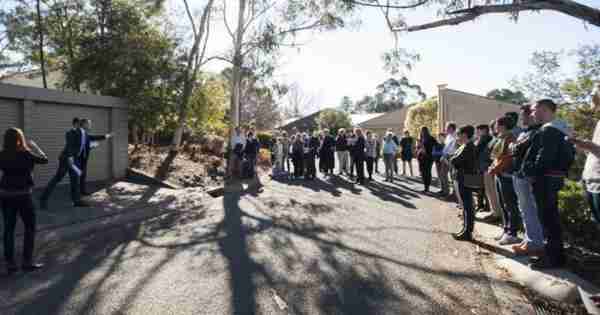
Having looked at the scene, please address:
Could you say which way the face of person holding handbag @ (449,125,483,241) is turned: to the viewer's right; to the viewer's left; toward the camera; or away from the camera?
to the viewer's left

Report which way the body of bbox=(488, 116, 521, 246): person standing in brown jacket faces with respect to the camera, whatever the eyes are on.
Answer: to the viewer's left

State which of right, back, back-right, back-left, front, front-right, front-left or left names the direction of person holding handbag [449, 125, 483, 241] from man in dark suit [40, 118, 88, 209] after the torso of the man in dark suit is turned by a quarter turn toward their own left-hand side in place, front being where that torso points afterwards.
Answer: back-right

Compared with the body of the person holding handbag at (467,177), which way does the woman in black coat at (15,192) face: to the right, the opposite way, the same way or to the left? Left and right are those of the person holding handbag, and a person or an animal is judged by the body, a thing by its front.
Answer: to the right

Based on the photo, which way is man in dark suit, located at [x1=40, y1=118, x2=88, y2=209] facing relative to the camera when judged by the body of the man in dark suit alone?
to the viewer's right

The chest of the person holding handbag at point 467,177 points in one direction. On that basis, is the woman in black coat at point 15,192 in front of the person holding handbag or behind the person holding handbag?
in front

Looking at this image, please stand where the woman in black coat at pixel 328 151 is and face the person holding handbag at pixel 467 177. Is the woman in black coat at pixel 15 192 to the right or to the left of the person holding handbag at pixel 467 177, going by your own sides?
right

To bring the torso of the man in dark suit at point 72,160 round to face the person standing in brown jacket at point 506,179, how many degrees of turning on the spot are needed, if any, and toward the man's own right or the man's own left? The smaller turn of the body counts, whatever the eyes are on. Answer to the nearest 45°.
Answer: approximately 45° to the man's own right

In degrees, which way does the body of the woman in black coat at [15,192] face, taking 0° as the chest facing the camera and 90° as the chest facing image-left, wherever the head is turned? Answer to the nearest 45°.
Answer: approximately 225°

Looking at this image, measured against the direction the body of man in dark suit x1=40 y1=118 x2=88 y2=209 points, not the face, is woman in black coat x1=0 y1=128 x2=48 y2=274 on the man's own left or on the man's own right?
on the man's own right

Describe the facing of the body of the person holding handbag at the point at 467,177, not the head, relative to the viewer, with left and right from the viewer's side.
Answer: facing to the left of the viewer

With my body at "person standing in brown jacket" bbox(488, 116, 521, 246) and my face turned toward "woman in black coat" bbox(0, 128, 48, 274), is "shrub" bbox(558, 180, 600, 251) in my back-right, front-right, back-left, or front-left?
back-left

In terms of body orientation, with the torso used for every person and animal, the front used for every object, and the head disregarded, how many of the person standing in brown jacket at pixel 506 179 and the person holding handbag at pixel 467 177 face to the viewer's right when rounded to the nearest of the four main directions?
0

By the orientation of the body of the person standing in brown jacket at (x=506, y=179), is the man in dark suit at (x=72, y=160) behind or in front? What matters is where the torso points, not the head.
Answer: in front
